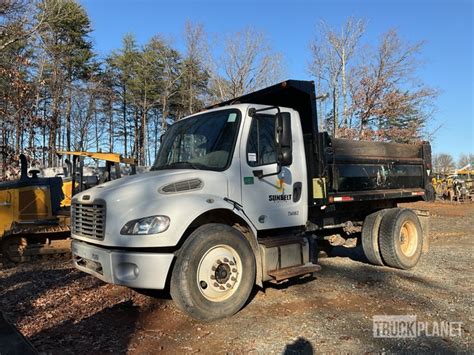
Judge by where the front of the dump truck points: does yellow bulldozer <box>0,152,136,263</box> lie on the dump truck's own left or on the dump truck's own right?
on the dump truck's own right

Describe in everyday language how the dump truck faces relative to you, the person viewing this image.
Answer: facing the viewer and to the left of the viewer
